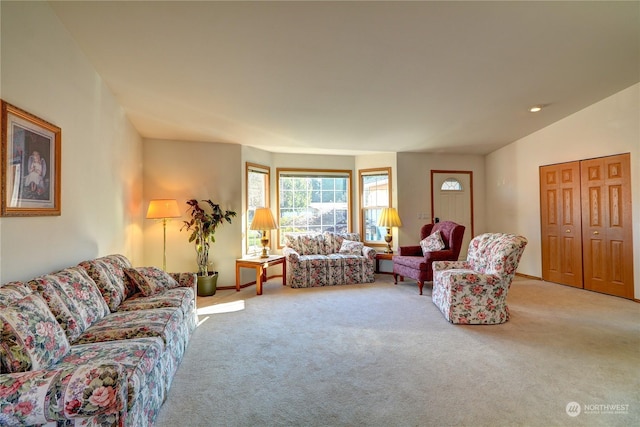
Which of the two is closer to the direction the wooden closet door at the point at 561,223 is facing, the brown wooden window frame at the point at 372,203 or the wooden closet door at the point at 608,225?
the brown wooden window frame

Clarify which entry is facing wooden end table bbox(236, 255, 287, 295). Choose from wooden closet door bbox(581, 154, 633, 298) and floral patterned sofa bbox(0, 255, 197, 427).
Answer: the wooden closet door

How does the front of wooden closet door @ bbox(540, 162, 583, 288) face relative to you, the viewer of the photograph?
facing the viewer and to the left of the viewer

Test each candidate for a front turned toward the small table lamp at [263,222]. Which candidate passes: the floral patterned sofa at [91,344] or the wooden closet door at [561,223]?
the wooden closet door

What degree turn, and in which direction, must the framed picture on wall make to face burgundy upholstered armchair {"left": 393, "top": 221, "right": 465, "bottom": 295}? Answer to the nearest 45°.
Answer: approximately 45° to its left

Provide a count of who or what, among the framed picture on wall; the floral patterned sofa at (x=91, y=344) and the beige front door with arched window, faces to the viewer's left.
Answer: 0

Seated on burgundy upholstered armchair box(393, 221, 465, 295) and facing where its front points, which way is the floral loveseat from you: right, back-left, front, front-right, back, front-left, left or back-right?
front-right

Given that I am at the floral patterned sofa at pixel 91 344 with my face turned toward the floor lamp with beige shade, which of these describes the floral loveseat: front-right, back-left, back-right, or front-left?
front-right

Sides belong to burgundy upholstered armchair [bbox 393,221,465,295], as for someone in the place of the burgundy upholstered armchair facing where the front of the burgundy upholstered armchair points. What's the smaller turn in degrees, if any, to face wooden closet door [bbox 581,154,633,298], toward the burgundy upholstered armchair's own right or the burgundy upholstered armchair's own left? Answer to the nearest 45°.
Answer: approximately 135° to the burgundy upholstered armchair's own left

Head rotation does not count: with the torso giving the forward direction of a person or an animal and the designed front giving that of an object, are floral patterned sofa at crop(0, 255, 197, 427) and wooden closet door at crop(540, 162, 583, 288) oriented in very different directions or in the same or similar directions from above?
very different directions

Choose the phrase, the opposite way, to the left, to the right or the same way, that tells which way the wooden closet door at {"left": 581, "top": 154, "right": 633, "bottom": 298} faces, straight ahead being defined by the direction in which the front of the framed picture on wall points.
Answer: the opposite way

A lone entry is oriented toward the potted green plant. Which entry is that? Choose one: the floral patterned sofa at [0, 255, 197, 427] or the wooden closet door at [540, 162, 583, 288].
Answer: the wooden closet door

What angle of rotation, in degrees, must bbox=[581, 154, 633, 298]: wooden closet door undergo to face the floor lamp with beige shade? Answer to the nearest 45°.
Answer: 0° — it already faces it

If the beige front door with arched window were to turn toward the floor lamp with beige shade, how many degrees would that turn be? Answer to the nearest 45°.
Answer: approximately 45° to its right

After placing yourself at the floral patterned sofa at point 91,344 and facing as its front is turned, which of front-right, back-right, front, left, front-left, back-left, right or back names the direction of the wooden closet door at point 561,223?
front-left

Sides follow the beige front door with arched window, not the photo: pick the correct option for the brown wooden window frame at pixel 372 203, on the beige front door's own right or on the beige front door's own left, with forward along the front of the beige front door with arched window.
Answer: on the beige front door's own right

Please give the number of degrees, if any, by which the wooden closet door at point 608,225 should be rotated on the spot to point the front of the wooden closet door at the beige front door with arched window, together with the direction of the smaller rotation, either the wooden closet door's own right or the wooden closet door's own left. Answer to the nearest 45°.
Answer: approximately 45° to the wooden closet door's own right

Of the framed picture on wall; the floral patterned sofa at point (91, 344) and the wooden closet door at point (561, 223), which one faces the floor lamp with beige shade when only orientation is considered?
the wooden closet door

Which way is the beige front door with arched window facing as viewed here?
toward the camera

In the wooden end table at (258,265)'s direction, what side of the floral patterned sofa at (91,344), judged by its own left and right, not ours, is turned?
left

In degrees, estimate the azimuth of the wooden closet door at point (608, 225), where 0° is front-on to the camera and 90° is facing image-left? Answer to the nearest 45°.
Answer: approximately 45°
